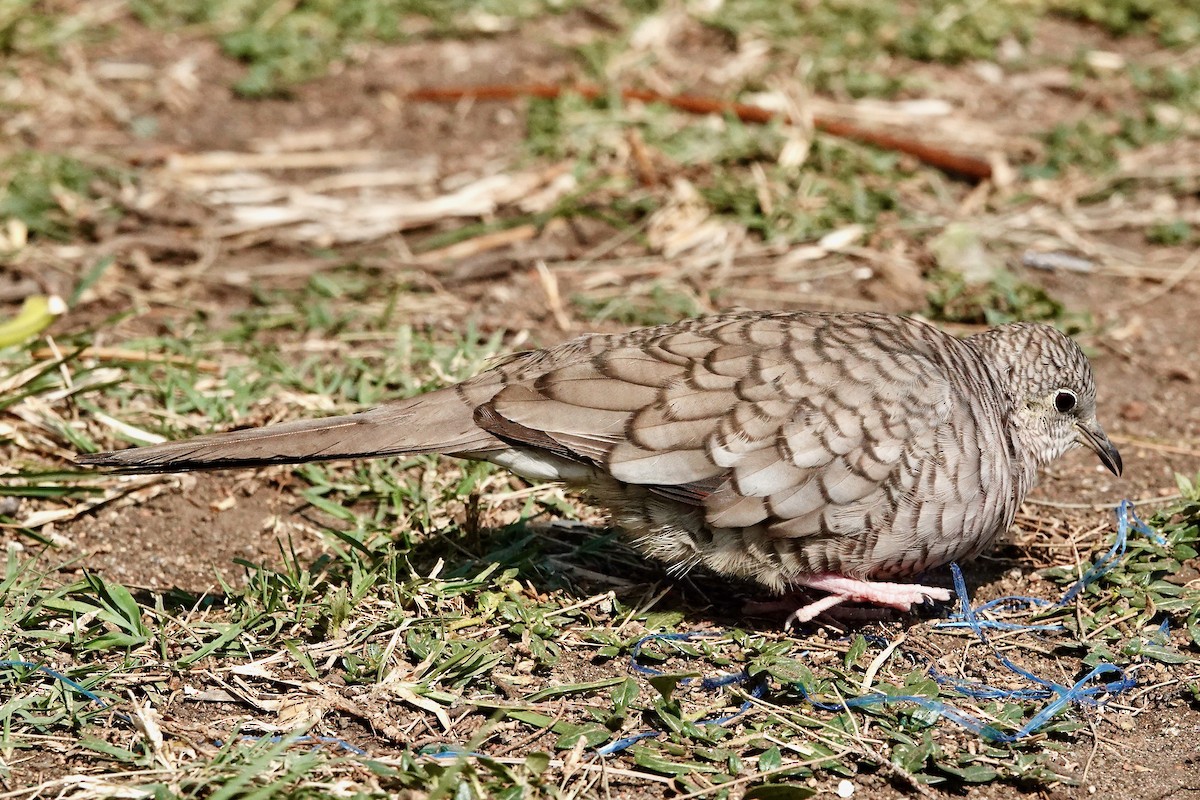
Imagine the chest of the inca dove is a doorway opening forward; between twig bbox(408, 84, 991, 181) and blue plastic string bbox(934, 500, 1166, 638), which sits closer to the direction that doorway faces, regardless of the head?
the blue plastic string

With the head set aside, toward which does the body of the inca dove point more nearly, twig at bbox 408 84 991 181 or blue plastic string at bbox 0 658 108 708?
the twig

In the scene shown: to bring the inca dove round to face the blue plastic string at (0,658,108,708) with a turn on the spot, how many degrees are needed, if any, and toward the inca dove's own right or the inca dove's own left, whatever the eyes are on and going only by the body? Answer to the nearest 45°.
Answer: approximately 180°

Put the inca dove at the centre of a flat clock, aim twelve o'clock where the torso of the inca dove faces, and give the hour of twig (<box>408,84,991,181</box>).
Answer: The twig is roughly at 9 o'clock from the inca dove.

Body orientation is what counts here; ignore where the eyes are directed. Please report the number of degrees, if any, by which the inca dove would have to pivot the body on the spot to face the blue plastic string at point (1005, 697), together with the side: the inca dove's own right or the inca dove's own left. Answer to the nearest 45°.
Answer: approximately 45° to the inca dove's own right

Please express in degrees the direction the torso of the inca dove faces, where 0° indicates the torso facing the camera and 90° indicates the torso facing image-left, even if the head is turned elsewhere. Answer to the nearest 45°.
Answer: approximately 270°
